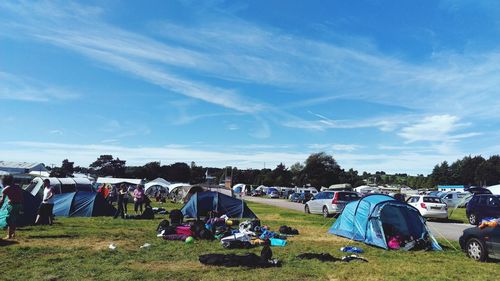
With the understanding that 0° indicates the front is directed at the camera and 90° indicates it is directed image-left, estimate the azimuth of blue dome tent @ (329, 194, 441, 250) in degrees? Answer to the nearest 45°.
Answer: approximately 315°

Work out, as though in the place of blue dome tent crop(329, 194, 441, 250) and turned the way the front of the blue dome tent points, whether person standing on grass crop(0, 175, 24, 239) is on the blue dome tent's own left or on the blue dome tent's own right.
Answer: on the blue dome tent's own right

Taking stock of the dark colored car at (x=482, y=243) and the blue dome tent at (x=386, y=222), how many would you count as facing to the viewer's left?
1

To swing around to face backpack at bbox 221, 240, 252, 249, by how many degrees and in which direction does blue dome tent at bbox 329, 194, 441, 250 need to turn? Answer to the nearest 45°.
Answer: approximately 90° to its right

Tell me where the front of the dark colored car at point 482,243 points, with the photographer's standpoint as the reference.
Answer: facing to the left of the viewer

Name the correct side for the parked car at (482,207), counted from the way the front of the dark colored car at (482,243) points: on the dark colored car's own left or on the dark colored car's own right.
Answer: on the dark colored car's own right
